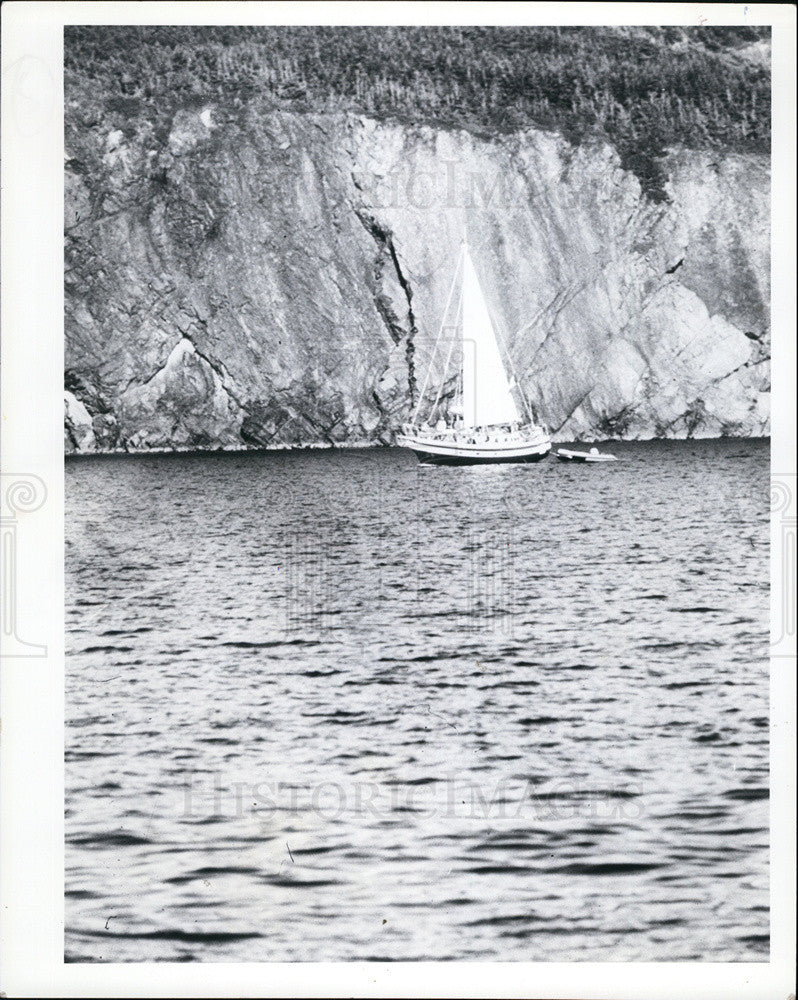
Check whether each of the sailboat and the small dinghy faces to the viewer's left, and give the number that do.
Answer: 2

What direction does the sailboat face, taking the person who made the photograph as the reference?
facing to the left of the viewer

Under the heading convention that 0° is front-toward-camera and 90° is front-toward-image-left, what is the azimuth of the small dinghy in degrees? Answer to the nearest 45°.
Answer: approximately 90°
